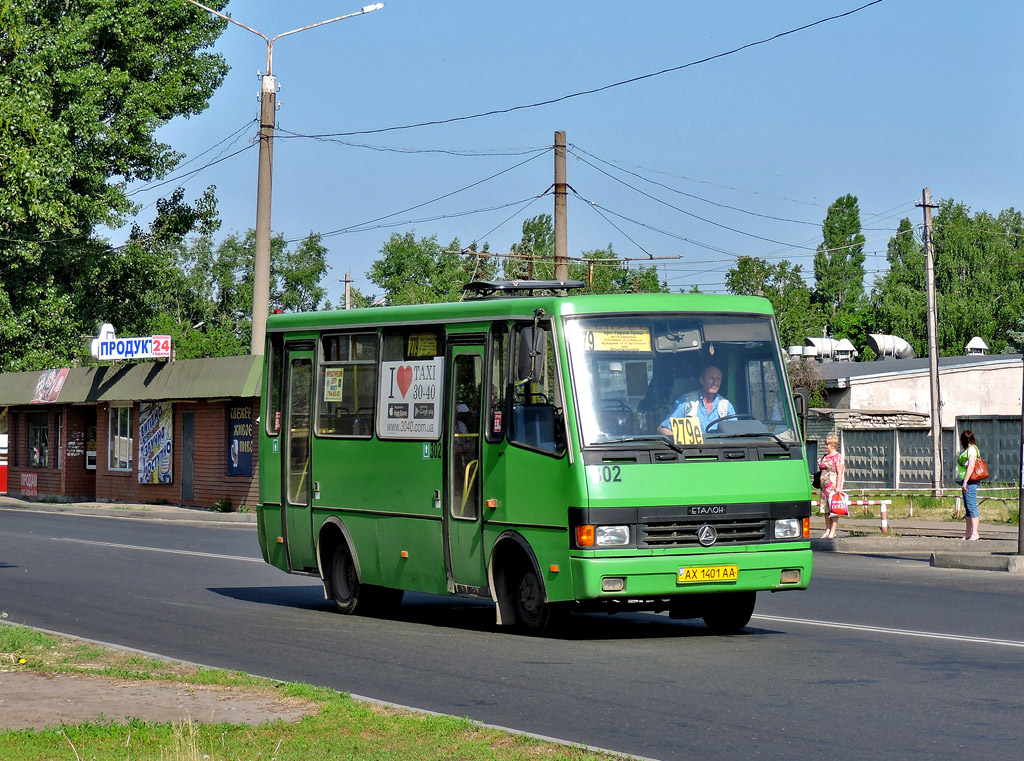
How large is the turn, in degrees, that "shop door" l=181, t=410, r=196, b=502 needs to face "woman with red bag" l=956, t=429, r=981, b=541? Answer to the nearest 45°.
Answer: approximately 45° to its left

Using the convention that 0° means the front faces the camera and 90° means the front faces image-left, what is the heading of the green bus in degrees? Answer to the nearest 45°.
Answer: approximately 315°

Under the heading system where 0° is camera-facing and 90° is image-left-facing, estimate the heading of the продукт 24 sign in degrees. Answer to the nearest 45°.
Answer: approximately 0°

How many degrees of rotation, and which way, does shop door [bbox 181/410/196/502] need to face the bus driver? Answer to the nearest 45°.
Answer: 0° — it already faces them

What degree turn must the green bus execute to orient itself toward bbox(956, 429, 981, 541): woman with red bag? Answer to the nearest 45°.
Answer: approximately 90° to its left

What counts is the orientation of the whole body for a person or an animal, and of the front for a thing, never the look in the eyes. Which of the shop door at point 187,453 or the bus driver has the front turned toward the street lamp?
the shop door

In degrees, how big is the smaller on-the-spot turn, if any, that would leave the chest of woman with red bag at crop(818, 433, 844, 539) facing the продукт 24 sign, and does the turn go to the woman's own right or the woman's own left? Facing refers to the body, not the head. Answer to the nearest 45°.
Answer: approximately 90° to the woman's own right

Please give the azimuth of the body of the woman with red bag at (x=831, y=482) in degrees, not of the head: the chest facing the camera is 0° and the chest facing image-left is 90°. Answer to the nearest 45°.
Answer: approximately 45°

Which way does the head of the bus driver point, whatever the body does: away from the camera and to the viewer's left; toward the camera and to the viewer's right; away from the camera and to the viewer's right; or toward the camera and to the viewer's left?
toward the camera and to the viewer's right

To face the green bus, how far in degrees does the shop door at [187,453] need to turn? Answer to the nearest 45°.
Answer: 0° — it already faces it
